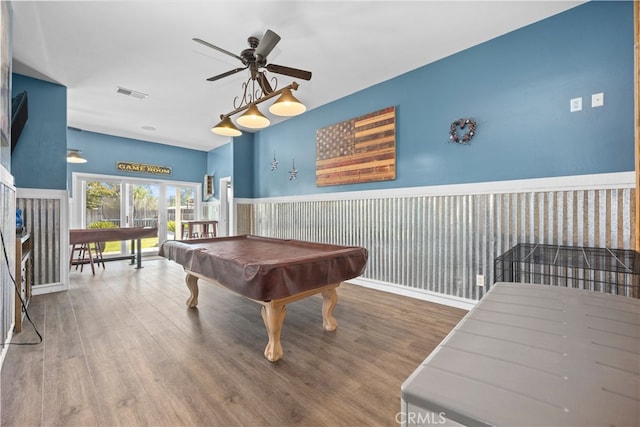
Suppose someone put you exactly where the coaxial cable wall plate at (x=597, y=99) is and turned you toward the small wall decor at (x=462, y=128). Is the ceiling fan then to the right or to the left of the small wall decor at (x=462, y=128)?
left

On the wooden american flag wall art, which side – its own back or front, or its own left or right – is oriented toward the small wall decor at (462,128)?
left

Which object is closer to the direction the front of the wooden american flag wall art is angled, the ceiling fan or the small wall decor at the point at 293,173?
the ceiling fan

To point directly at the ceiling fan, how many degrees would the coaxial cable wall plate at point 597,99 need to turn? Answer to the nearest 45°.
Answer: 0° — it already faces it

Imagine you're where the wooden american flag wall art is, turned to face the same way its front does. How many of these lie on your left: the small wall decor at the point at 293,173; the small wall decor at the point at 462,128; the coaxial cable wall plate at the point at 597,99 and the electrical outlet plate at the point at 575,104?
3

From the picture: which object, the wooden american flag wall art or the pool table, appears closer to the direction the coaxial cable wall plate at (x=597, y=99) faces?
the pool table

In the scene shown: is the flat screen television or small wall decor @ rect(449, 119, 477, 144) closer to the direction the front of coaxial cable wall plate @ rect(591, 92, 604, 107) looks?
the flat screen television

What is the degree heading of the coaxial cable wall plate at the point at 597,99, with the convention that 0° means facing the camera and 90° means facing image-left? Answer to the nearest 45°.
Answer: approximately 45°

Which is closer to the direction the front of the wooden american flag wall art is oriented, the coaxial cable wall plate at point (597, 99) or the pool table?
the pool table

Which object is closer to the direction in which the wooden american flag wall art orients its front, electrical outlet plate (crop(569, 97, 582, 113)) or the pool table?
the pool table

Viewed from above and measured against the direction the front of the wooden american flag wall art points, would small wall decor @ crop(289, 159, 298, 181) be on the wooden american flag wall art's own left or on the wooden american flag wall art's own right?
on the wooden american flag wall art's own right

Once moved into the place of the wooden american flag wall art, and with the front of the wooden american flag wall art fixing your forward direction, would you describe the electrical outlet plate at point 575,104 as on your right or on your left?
on your left

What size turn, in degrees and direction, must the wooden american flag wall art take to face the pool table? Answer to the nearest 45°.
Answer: approximately 45° to its left

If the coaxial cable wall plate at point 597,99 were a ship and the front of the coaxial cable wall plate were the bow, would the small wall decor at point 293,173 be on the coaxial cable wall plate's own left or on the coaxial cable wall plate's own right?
on the coaxial cable wall plate's own right

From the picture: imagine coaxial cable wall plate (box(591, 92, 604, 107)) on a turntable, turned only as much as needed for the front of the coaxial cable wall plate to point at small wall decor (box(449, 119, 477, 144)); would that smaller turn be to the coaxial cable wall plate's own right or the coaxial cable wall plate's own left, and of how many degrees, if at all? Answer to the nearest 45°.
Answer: approximately 45° to the coaxial cable wall plate's own right

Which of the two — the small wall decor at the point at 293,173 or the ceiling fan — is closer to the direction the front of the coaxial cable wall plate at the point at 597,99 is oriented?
the ceiling fan
